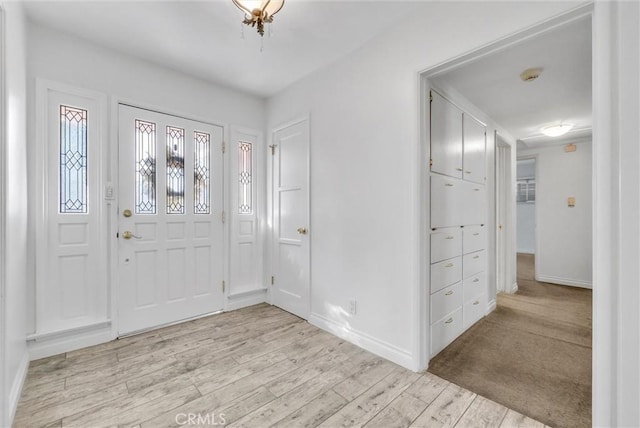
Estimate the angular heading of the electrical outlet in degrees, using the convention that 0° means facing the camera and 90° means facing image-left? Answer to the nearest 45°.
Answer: approximately 45°

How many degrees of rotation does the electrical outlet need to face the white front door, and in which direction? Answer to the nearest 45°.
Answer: approximately 45° to its right

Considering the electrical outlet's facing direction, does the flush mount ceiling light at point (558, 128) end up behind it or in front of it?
behind

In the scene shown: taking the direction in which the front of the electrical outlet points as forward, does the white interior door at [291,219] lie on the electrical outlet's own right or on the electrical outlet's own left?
on the electrical outlet's own right

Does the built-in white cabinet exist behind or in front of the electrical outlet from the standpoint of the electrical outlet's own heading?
behind

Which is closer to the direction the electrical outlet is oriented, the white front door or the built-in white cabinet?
the white front door

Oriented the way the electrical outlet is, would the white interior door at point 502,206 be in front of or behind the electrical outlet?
behind
